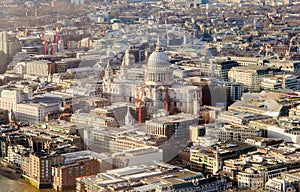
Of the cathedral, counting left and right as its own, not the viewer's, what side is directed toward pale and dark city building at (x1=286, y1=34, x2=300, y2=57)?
right

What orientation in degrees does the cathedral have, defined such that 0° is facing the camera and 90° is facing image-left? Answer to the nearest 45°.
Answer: approximately 135°
